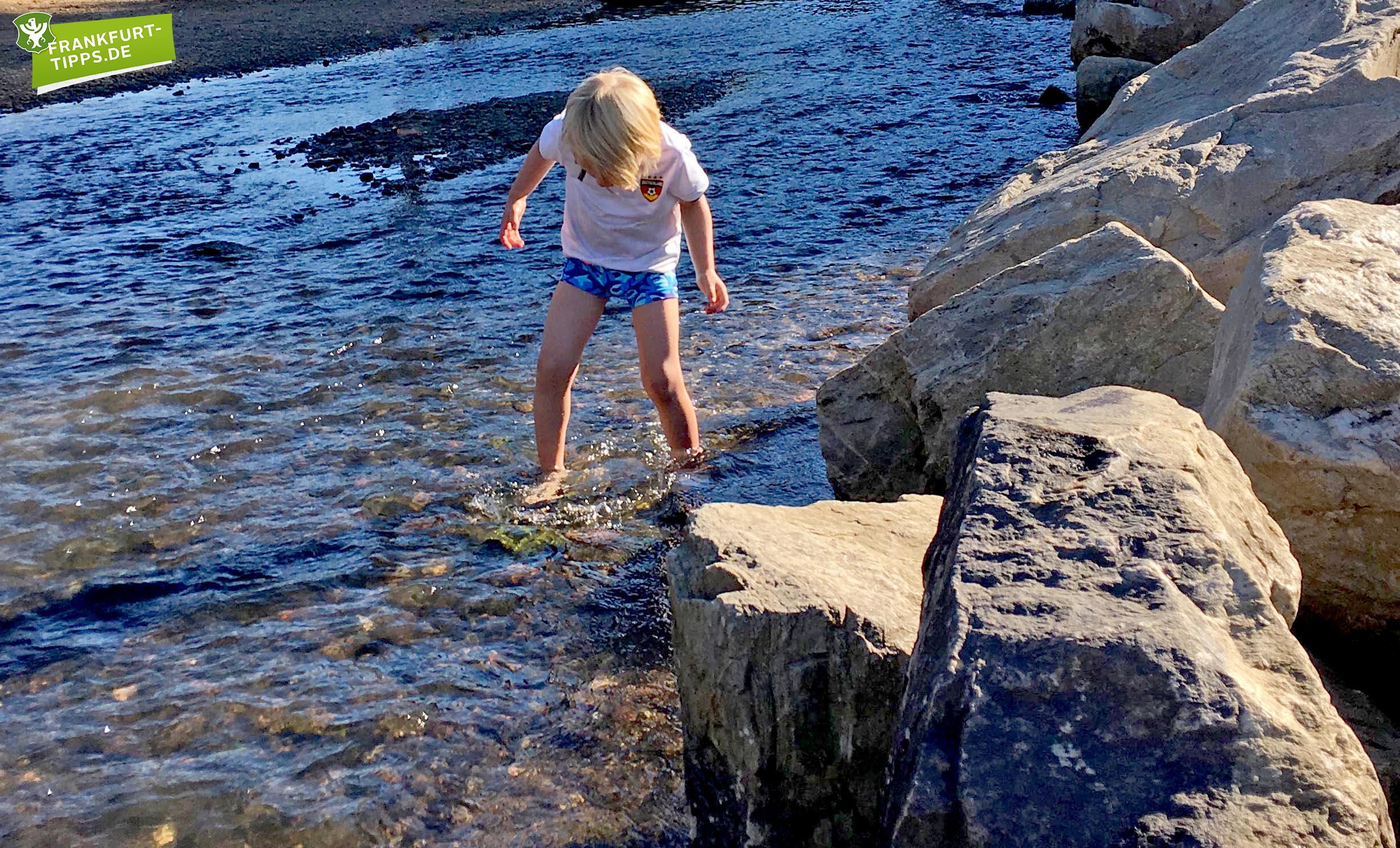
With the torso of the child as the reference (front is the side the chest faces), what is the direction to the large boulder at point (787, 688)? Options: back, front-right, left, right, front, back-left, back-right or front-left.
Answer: front

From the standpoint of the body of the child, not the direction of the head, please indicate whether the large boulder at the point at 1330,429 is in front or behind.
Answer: in front

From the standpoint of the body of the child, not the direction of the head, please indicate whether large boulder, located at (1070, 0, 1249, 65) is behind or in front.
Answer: behind

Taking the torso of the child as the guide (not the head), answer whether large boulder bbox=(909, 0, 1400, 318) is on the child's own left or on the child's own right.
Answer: on the child's own left

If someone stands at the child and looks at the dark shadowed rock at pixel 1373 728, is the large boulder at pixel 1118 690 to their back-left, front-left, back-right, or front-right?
front-right

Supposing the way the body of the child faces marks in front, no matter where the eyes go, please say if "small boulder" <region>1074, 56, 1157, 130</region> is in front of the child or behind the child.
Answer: behind

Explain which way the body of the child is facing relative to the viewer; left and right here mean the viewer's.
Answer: facing the viewer

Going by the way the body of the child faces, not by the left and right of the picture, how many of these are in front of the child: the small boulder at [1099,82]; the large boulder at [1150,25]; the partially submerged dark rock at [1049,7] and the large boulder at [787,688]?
1

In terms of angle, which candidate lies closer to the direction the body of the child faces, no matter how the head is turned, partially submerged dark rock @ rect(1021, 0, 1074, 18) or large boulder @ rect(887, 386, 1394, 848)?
the large boulder

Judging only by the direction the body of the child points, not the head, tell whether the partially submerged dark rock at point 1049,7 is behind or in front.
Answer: behind
